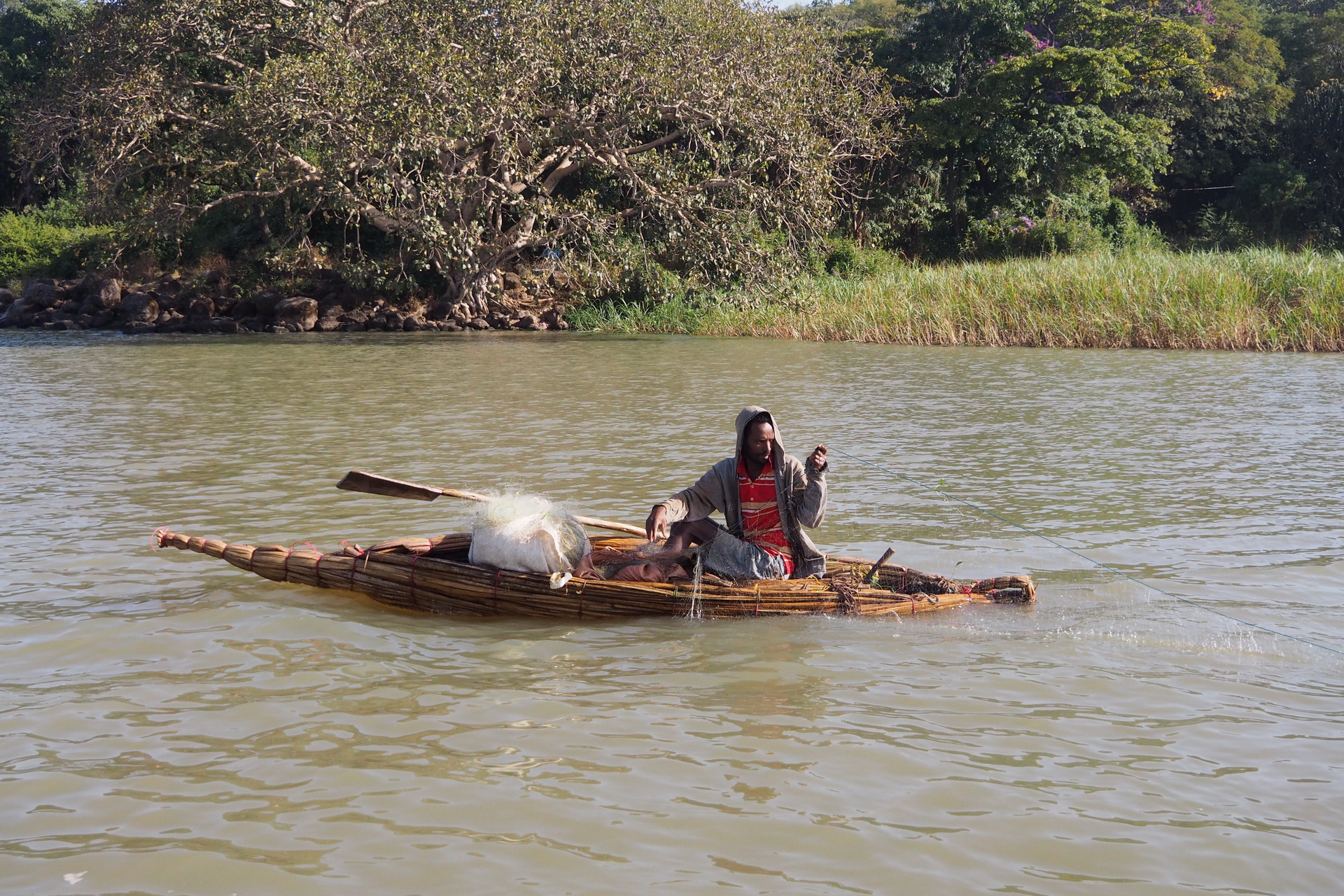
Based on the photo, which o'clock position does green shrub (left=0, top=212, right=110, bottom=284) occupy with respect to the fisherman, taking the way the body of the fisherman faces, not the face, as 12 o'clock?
The green shrub is roughly at 5 o'clock from the fisherman.

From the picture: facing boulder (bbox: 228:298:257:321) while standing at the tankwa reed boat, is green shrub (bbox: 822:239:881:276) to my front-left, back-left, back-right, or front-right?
front-right

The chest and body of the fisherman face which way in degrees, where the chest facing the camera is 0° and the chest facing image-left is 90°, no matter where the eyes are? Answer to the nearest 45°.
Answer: approximately 0°

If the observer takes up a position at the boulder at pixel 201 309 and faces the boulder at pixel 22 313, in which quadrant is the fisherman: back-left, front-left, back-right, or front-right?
back-left

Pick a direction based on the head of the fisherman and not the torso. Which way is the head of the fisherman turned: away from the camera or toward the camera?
toward the camera

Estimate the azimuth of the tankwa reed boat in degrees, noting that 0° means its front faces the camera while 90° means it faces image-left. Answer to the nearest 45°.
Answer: approximately 90°

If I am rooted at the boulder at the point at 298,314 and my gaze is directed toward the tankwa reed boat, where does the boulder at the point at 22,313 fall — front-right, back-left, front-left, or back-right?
back-right

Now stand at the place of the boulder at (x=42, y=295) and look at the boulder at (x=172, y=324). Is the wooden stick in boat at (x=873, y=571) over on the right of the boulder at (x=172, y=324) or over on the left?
right
